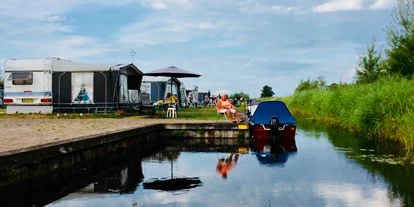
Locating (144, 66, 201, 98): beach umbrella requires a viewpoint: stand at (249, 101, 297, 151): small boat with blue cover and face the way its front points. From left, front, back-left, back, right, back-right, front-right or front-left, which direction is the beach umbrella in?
front-left

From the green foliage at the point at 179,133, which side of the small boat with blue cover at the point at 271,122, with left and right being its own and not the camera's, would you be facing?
left

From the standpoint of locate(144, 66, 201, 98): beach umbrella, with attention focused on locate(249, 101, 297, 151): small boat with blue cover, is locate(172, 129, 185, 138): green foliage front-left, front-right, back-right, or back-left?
front-right

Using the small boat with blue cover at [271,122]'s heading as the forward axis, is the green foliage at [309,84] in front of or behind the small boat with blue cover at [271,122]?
in front

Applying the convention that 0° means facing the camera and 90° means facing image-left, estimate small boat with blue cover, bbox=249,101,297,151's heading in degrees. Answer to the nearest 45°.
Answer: approximately 180°

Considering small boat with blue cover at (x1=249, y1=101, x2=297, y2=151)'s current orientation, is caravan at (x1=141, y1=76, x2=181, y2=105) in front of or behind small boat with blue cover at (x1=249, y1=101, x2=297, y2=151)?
in front

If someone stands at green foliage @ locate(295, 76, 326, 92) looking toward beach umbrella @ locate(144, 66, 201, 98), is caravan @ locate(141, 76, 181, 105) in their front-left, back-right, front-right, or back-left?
front-right

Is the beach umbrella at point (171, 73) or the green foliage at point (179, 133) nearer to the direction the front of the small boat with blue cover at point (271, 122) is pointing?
the beach umbrella

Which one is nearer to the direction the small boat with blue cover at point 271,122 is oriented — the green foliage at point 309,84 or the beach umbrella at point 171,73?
the green foliage
